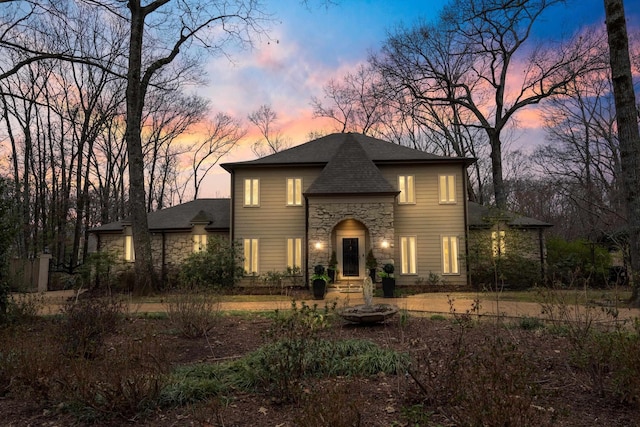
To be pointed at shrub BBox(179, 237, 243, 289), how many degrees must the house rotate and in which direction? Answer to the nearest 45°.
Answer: approximately 90° to its right

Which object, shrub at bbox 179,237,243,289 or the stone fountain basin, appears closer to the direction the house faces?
the stone fountain basin

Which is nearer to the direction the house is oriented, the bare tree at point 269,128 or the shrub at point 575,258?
the shrub

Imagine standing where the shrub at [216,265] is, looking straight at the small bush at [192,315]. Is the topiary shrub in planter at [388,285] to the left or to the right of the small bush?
left

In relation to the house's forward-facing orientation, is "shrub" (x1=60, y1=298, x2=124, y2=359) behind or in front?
in front

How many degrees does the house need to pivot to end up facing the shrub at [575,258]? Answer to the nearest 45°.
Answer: approximately 90° to its left

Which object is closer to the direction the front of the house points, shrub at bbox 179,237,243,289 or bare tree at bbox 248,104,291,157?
the shrub

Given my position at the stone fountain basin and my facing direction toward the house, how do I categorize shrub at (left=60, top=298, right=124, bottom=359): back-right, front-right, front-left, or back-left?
back-left

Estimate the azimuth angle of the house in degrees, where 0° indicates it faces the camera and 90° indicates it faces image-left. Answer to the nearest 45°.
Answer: approximately 0°

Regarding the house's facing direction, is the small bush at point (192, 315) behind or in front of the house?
in front

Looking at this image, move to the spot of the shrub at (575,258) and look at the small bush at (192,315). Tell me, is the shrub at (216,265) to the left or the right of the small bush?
right

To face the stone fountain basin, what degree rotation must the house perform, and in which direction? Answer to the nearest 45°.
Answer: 0° — it already faces it
